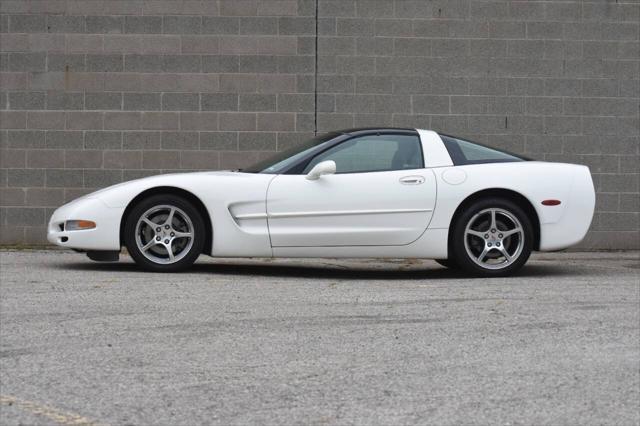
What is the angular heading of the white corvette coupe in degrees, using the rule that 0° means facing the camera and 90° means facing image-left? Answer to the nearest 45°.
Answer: approximately 90°
